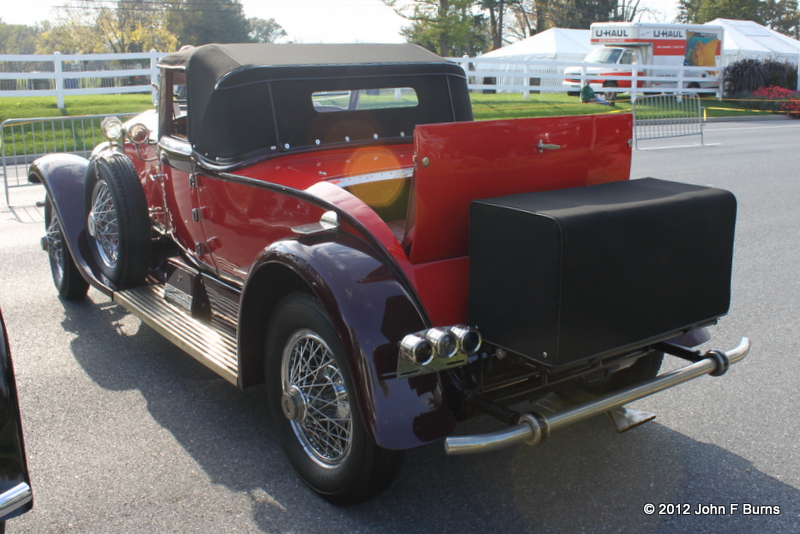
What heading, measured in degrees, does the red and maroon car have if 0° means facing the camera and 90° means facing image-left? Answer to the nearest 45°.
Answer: approximately 135°

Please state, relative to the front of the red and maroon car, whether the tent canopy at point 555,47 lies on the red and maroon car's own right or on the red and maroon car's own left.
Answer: on the red and maroon car's own right

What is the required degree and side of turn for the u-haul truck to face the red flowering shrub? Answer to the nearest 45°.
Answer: approximately 135° to its left

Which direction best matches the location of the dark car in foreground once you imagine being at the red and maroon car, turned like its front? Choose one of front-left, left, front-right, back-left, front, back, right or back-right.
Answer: left

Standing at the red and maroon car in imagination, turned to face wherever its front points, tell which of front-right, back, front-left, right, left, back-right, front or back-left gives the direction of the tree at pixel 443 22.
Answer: front-right

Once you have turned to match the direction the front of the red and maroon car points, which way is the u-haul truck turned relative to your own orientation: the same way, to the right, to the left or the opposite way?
to the left

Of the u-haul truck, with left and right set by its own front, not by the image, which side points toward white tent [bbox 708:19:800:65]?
back

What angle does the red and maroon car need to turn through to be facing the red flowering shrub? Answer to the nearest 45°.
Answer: approximately 90° to its right

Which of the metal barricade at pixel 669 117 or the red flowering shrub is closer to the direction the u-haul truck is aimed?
the metal barricade

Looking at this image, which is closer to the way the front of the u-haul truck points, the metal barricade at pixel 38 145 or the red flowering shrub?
the metal barricade

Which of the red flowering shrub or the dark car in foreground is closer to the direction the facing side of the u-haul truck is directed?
the dark car in foreground

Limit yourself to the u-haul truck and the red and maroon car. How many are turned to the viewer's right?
0
